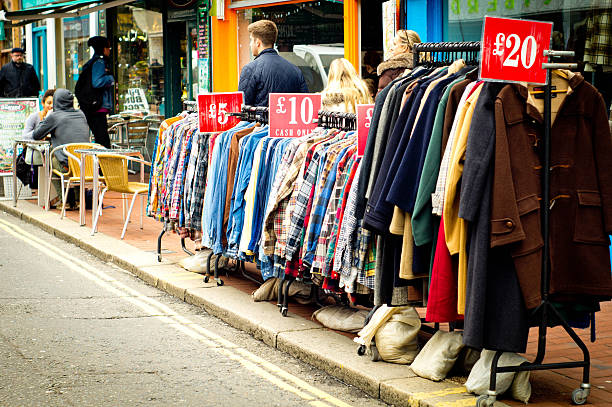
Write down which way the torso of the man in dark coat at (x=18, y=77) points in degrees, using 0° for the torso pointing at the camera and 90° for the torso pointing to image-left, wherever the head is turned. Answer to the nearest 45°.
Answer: approximately 0°

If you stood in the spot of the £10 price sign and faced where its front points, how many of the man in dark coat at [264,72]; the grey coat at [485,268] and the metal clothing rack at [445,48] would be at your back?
1

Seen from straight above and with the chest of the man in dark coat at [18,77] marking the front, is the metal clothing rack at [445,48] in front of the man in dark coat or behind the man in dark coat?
in front

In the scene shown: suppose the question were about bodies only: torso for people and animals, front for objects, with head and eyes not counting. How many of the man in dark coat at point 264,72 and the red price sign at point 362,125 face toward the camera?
1

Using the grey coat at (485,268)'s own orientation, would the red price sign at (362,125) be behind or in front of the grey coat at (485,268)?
behind

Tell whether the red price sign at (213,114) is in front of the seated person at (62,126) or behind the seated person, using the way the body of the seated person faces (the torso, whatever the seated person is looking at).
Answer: behind

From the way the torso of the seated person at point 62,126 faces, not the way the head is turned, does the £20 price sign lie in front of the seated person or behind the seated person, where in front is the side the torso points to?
behind

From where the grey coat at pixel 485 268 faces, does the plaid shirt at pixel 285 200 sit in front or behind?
behind

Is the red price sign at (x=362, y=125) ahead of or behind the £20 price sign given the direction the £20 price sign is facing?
behind

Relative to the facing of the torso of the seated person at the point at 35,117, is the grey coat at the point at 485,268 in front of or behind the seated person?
in front

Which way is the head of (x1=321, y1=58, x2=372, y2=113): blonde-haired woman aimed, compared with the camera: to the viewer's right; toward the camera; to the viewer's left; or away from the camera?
away from the camera

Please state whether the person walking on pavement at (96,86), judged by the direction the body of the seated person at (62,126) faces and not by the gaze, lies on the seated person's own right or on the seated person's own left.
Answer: on the seated person's own right
